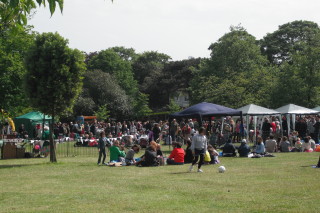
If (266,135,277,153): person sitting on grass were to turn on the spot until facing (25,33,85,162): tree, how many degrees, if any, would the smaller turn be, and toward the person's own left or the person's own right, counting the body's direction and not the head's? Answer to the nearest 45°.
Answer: approximately 135° to the person's own left

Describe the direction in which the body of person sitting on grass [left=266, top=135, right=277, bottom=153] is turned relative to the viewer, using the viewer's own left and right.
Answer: facing away from the viewer

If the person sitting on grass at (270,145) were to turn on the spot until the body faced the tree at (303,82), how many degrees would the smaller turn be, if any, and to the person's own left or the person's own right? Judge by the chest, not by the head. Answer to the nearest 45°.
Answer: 0° — they already face it

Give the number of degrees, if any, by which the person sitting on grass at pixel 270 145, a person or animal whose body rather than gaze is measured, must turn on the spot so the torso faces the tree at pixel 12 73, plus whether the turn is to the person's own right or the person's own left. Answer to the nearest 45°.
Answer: approximately 90° to the person's own left

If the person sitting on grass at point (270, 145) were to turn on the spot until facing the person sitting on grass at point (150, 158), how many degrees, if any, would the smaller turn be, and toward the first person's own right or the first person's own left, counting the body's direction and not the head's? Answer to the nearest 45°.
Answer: approximately 135° to the first person's own left

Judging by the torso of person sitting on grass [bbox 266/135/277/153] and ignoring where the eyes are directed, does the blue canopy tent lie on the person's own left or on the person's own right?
on the person's own left
